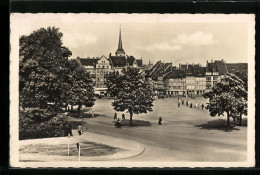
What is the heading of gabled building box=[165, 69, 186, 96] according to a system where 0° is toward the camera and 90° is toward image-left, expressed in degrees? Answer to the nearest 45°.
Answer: approximately 0°
